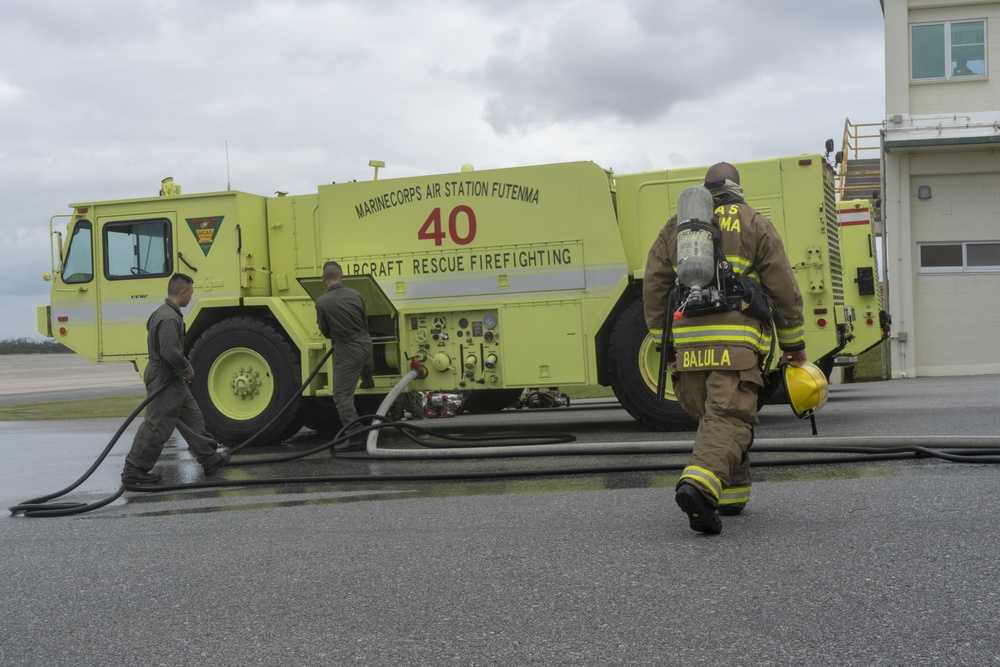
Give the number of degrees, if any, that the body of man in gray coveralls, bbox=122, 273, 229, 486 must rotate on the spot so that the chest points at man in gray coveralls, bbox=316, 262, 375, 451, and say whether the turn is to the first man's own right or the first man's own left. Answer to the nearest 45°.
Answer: approximately 45° to the first man's own left

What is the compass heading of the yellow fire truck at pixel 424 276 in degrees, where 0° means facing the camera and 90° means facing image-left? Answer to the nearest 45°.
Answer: approximately 90°

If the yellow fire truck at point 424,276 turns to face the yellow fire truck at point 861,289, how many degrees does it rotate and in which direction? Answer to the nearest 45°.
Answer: approximately 135° to its right

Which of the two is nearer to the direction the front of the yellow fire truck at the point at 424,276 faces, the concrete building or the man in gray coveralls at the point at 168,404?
the man in gray coveralls

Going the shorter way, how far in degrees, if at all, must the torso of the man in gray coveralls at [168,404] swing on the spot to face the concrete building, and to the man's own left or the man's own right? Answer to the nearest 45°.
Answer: approximately 45° to the man's own left

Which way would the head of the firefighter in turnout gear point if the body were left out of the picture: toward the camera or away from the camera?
away from the camera

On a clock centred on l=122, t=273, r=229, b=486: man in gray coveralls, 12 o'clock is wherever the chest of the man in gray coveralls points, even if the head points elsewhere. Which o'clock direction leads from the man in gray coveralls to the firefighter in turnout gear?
The firefighter in turnout gear is roughly at 2 o'clock from the man in gray coveralls.

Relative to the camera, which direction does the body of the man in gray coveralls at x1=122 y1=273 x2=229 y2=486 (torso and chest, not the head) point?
to the viewer's right

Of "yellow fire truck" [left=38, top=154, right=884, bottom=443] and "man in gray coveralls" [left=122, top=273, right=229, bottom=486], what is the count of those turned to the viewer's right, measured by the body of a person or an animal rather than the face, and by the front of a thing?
1

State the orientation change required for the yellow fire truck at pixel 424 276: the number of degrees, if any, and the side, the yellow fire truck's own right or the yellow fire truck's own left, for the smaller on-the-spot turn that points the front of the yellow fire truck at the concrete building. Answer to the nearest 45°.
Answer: approximately 135° to the yellow fire truck's own right

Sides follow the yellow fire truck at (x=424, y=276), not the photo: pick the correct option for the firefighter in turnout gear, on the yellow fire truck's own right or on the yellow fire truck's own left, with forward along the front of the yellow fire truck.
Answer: on the yellow fire truck's own left

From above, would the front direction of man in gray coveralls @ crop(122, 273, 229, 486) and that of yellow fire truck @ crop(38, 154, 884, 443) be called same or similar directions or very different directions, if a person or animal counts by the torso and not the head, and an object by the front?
very different directions
